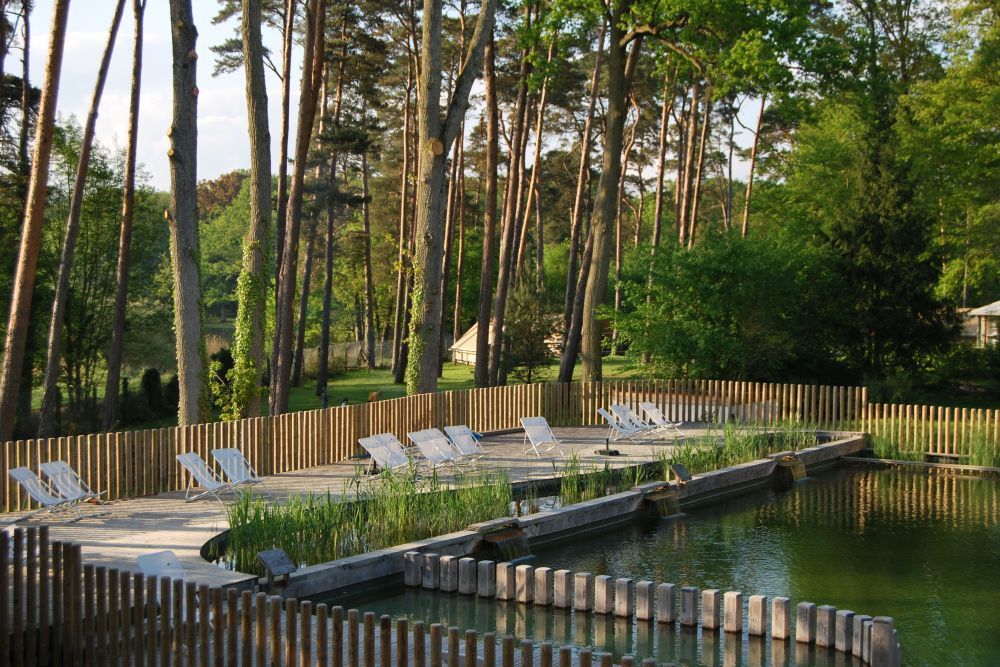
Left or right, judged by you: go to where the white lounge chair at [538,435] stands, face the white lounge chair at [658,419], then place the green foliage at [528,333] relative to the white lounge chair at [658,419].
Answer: left

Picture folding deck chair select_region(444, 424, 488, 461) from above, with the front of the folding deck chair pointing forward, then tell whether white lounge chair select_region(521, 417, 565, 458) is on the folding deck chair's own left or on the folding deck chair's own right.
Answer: on the folding deck chair's own left

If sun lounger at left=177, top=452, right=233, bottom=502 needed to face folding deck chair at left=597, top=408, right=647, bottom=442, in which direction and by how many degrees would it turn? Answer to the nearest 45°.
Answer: approximately 90° to its left

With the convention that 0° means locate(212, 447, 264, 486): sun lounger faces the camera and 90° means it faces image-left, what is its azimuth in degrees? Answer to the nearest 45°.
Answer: approximately 315°

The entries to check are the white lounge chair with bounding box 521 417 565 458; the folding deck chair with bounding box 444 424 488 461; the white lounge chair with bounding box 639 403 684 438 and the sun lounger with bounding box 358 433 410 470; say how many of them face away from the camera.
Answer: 0

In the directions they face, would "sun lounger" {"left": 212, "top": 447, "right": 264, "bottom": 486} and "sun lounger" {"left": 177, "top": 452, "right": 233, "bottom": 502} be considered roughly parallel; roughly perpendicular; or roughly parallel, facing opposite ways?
roughly parallel

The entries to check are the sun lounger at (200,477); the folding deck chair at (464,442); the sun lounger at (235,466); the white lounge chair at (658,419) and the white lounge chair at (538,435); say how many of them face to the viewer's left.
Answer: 0

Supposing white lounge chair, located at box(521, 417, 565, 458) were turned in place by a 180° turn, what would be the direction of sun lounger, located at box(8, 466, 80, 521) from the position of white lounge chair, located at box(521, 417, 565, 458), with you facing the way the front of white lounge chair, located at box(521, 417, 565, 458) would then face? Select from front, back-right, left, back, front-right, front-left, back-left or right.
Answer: left

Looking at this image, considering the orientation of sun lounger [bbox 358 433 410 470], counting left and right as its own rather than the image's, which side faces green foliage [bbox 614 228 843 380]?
left

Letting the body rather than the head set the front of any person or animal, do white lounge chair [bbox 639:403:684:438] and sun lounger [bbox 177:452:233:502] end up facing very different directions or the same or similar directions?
same or similar directions

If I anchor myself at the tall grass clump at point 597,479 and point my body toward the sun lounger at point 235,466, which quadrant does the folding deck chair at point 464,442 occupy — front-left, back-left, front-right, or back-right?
front-right

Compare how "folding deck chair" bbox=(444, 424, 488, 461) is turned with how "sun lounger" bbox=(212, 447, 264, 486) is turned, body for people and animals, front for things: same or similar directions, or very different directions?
same or similar directions

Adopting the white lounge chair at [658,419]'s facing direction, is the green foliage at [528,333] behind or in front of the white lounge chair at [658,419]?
behind

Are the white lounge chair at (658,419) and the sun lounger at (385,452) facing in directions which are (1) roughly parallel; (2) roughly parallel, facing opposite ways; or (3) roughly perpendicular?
roughly parallel

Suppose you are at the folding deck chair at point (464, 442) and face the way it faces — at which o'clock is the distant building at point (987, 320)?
The distant building is roughly at 9 o'clock from the folding deck chair.

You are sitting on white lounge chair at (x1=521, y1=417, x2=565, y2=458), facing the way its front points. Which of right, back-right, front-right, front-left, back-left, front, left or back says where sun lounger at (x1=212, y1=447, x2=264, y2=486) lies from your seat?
right

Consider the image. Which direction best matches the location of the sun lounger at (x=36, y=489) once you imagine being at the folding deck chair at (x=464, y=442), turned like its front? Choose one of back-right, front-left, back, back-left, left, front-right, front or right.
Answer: right
